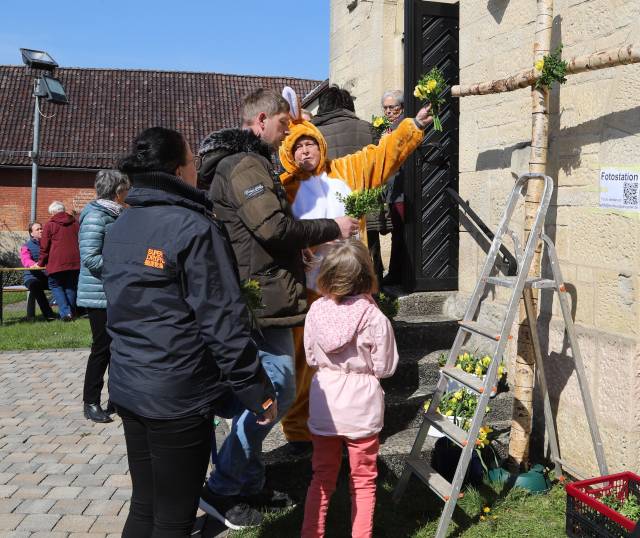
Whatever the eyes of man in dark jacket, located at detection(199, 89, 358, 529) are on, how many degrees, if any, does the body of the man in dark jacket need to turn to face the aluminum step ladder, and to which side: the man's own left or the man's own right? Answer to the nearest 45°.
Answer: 0° — they already face it

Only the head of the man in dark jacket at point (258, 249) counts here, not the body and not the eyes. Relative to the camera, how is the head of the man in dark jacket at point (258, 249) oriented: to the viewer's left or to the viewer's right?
to the viewer's right

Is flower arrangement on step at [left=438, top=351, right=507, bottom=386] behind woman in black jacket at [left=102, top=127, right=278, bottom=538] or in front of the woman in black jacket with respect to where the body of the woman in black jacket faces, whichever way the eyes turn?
in front

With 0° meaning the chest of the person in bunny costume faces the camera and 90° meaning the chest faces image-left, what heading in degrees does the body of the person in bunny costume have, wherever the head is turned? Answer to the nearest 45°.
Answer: approximately 0°

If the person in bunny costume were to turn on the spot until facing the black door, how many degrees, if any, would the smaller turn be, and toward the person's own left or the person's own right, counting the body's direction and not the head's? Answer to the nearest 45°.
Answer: approximately 135° to the person's own left

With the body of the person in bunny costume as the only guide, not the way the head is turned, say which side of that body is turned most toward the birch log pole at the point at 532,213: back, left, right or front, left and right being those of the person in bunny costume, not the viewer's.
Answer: left

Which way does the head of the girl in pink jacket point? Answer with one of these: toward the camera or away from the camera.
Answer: away from the camera

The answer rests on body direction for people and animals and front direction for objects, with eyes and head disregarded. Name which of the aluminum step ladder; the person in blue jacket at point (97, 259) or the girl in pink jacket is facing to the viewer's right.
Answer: the person in blue jacket

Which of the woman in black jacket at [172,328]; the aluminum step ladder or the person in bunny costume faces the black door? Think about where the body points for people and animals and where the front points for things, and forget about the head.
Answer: the woman in black jacket

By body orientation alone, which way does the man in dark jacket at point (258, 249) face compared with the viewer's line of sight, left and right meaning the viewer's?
facing to the right of the viewer

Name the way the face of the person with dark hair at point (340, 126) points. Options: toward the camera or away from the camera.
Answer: away from the camera

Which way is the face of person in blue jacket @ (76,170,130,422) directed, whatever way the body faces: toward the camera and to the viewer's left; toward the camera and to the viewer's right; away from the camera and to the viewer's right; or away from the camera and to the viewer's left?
away from the camera and to the viewer's right
